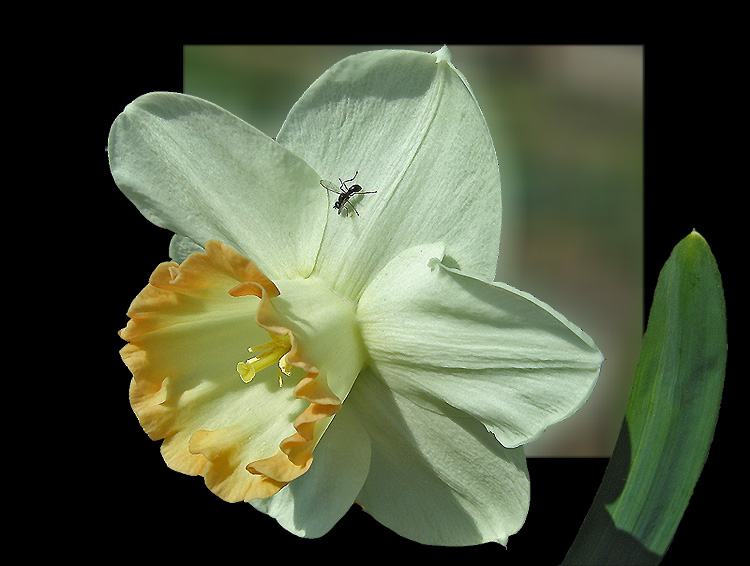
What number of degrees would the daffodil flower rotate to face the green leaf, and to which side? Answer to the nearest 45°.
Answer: approximately 135° to its left

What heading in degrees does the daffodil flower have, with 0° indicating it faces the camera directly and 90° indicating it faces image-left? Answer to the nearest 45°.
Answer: approximately 45°
